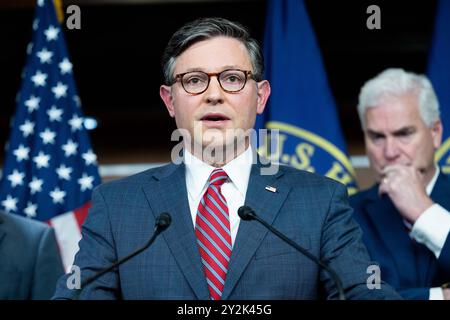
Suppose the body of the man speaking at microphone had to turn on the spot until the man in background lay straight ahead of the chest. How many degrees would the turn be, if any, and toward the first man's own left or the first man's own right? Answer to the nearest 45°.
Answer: approximately 135° to the first man's own left

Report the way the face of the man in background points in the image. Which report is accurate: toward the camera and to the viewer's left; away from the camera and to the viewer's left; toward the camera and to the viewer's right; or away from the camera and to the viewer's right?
toward the camera and to the viewer's left

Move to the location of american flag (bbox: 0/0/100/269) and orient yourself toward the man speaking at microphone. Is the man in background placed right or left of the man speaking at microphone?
left

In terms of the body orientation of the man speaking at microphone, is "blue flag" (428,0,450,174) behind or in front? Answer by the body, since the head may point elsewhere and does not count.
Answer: behind

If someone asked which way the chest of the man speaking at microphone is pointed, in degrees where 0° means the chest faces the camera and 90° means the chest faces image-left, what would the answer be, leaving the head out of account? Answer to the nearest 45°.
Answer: approximately 0°

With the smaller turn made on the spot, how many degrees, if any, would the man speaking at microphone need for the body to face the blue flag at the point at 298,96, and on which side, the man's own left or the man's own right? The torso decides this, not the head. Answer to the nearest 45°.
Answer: approximately 180°

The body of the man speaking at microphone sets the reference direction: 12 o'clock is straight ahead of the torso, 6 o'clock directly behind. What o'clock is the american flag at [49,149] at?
The american flag is roughly at 5 o'clock from the man speaking at microphone.
